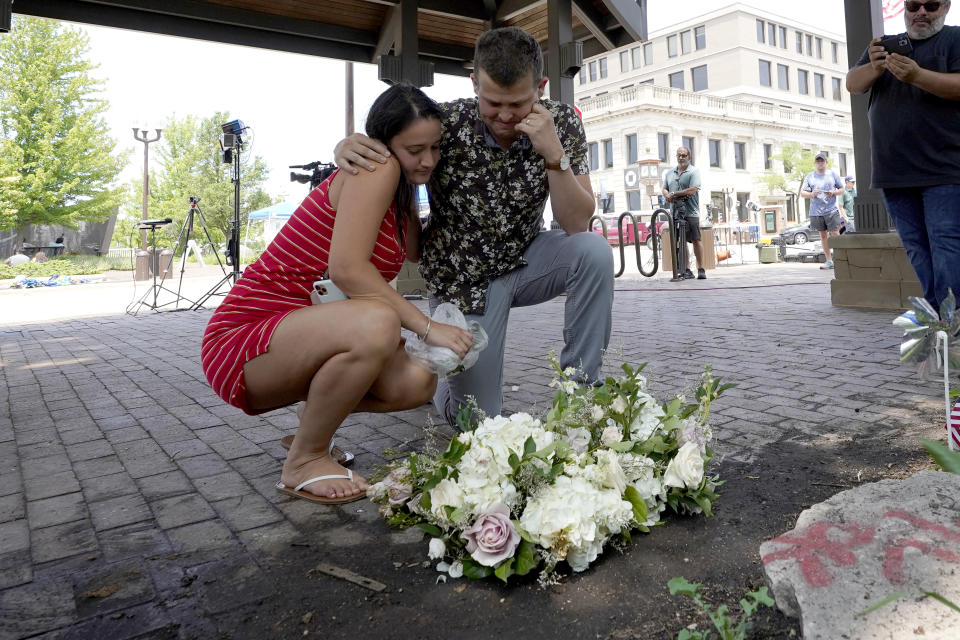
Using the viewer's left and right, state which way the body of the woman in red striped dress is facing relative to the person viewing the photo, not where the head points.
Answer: facing to the right of the viewer

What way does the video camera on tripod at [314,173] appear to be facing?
to the viewer's left

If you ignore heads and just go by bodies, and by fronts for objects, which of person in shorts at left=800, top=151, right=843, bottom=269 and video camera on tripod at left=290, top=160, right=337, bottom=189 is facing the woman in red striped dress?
the person in shorts

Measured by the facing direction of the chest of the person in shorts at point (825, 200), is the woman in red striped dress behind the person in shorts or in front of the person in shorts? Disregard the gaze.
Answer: in front

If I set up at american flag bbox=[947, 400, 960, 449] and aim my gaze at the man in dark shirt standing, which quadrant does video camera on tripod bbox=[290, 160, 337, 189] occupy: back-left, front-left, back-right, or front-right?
front-left

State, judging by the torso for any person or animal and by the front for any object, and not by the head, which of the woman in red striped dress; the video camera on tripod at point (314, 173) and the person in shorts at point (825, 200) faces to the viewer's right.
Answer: the woman in red striped dress

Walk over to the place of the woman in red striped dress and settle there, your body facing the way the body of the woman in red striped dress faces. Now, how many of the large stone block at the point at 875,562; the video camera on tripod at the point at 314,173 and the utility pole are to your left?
2

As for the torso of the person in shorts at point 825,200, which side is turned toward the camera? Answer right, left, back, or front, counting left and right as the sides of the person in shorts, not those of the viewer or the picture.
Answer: front

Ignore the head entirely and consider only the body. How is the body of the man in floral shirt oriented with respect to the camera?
toward the camera

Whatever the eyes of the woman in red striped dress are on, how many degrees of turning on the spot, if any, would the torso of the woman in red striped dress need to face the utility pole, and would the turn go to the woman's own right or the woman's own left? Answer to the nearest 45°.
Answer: approximately 90° to the woman's own left

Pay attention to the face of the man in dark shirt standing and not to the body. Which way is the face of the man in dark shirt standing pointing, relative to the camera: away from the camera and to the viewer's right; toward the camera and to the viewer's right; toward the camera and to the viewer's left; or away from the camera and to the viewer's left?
toward the camera and to the viewer's left

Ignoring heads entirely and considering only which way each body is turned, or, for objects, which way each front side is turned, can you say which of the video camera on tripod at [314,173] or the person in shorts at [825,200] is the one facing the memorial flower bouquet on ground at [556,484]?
the person in shorts

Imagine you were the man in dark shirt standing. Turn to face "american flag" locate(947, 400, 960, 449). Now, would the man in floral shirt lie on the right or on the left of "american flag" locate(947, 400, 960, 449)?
right

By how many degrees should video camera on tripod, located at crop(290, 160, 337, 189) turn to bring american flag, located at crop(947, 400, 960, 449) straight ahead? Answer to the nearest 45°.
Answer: approximately 90° to its left

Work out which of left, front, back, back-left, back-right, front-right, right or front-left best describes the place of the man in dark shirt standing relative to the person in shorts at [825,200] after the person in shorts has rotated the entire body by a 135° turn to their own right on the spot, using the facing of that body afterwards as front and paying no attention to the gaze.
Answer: back-left
